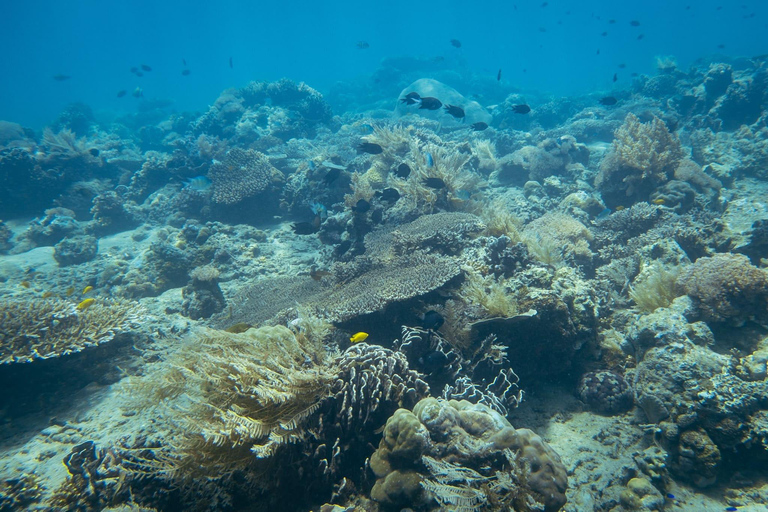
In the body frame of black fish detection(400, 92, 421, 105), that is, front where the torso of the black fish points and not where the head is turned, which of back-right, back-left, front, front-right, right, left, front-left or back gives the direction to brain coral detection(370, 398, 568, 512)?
right

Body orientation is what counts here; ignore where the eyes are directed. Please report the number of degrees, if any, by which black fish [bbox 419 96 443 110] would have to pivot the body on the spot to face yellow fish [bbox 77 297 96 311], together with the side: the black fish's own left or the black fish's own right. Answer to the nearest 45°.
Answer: approximately 135° to the black fish's own right

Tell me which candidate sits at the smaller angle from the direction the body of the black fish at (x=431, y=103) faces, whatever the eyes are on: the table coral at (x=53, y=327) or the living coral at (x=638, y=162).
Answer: the living coral

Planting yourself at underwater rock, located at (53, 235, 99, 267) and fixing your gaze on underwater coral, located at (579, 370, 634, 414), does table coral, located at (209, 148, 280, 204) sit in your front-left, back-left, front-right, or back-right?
front-left

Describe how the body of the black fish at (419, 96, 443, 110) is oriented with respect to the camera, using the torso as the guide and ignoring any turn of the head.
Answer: to the viewer's right

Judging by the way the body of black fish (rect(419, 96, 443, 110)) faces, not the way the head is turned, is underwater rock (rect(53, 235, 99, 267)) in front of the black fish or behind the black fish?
behind
